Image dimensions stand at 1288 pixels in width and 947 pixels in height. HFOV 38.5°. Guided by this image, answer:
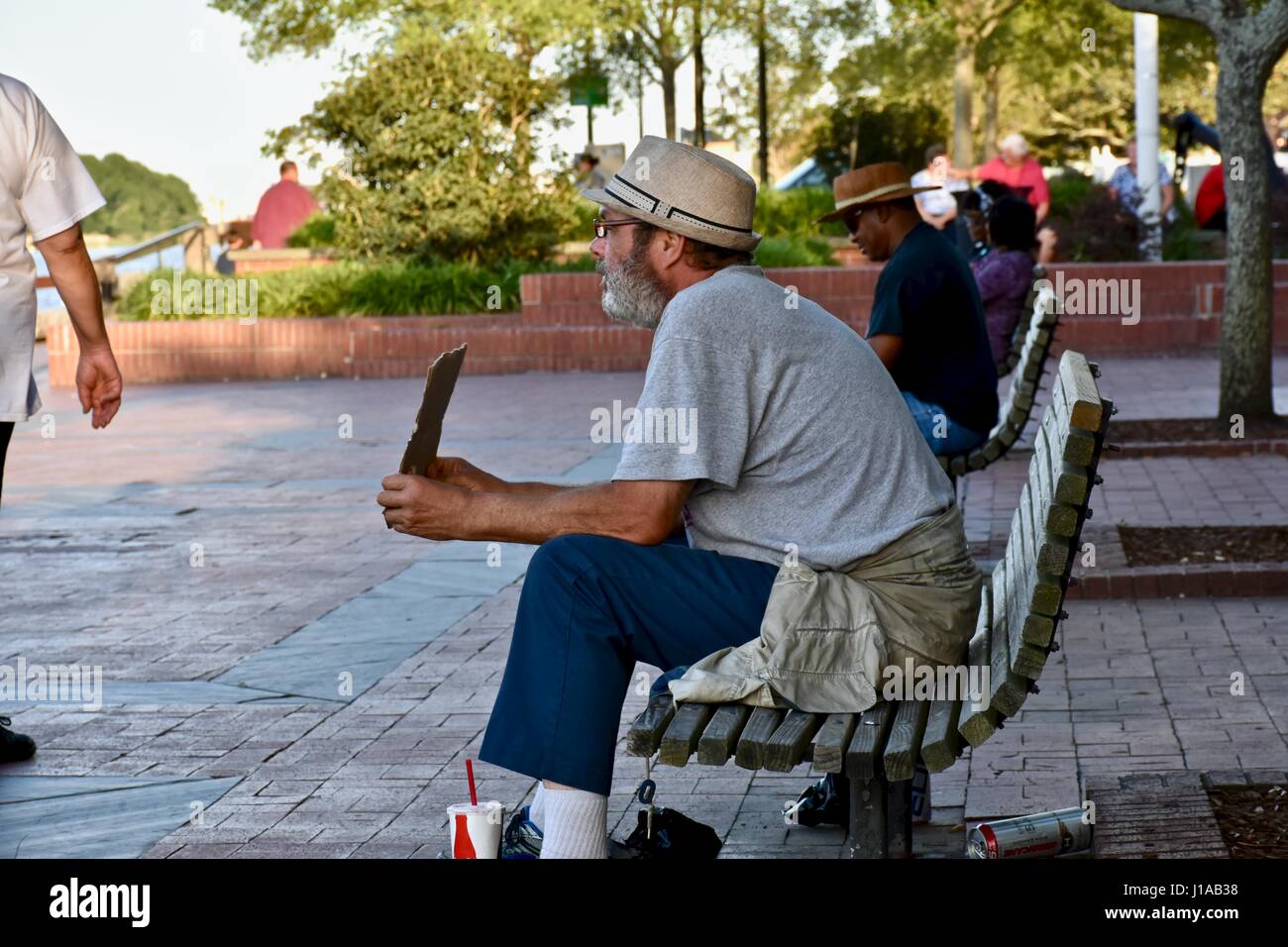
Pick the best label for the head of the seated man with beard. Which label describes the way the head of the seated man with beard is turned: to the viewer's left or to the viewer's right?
to the viewer's left

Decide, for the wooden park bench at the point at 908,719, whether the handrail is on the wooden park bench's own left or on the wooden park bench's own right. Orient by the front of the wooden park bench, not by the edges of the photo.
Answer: on the wooden park bench's own right

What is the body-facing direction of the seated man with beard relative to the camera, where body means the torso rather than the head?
to the viewer's left

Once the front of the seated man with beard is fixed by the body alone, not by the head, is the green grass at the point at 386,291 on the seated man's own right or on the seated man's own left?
on the seated man's own right

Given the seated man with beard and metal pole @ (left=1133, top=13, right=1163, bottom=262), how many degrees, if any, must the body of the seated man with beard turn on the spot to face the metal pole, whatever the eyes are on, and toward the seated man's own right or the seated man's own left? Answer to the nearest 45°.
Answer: approximately 90° to the seated man's own right

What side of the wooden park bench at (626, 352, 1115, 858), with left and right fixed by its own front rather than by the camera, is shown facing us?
left

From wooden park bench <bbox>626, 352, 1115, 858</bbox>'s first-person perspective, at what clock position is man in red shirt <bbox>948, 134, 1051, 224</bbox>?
The man in red shirt is roughly at 3 o'clock from the wooden park bench.

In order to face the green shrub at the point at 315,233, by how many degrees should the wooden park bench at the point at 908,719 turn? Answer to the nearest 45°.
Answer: approximately 90° to its right

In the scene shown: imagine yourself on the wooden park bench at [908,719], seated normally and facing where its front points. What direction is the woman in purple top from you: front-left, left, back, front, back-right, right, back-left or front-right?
right

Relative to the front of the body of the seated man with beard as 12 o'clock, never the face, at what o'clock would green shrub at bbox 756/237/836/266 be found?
The green shrub is roughly at 3 o'clock from the seated man with beard.

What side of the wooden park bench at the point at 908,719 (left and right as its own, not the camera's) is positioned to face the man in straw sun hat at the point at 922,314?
right

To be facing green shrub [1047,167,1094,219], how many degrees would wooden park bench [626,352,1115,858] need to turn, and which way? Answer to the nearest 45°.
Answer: approximately 90° to its right

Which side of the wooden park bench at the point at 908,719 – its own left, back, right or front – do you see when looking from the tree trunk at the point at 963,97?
right
